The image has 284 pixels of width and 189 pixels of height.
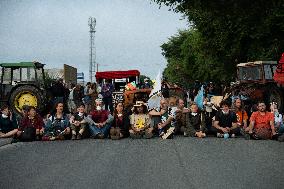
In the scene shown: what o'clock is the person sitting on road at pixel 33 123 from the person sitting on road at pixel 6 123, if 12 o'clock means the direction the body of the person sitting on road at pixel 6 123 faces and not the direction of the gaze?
the person sitting on road at pixel 33 123 is roughly at 9 o'clock from the person sitting on road at pixel 6 123.

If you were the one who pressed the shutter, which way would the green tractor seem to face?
facing to the left of the viewer

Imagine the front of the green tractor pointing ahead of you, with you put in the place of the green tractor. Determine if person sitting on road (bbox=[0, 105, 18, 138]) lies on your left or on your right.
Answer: on your left

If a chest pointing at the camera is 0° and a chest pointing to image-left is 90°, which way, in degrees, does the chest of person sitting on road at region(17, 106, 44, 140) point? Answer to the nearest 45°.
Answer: approximately 0°

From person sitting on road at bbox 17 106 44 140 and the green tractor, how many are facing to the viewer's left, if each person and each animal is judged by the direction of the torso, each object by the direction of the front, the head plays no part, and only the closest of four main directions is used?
1

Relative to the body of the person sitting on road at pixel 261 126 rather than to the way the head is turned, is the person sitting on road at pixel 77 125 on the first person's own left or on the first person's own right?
on the first person's own right

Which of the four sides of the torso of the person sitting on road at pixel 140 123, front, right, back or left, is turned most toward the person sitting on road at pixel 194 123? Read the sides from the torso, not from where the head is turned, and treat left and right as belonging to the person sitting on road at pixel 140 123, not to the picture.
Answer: left

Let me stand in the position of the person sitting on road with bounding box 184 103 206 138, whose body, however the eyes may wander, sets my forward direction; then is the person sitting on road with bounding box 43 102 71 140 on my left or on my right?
on my right
